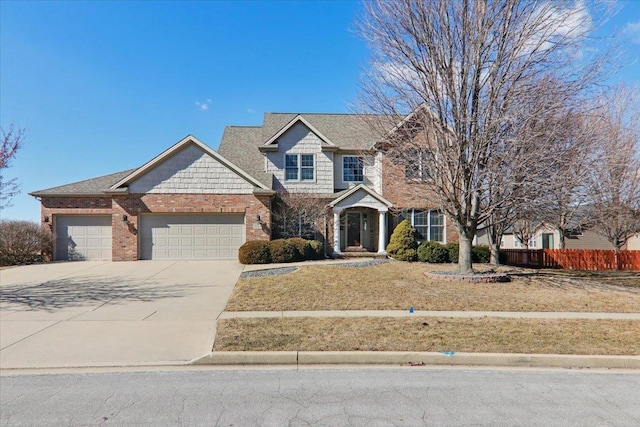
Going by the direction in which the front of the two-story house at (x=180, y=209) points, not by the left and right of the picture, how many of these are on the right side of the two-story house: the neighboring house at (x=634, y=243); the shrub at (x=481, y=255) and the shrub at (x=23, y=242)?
1

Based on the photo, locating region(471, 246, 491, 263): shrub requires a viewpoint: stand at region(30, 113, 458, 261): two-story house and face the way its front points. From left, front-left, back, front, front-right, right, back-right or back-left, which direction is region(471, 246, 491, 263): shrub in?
left

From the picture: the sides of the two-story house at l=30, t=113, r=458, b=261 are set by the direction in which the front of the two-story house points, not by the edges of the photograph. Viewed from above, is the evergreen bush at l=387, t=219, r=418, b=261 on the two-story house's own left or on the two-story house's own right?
on the two-story house's own left

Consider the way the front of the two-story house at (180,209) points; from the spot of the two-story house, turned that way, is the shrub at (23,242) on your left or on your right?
on your right

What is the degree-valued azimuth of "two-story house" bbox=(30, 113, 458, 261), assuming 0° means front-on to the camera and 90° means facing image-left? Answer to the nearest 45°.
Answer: approximately 0°

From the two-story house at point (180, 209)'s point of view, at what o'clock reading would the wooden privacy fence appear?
The wooden privacy fence is roughly at 9 o'clock from the two-story house.

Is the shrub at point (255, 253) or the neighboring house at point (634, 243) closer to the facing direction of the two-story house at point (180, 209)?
the shrub

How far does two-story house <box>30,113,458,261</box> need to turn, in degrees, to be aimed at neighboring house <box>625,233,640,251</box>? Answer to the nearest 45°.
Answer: approximately 90° to its left
